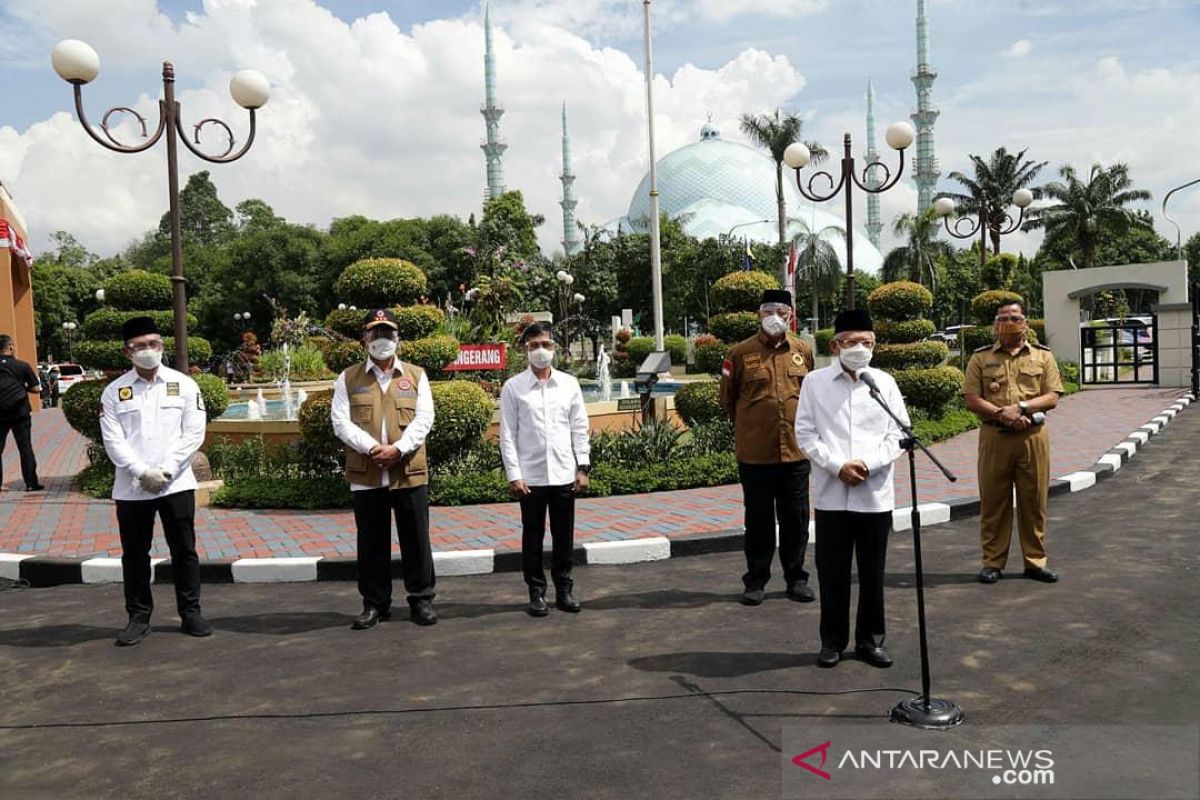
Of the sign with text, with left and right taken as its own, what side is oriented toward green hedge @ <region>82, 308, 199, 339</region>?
right

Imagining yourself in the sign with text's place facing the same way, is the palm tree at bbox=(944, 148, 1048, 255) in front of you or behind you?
behind

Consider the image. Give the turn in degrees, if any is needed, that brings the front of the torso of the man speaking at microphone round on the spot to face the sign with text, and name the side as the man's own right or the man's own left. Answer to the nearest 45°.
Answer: approximately 135° to the man's own right

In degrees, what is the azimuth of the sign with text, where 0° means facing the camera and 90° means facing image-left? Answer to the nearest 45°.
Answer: approximately 0°

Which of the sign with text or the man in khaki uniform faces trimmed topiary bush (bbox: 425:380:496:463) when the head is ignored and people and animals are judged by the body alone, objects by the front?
the sign with text

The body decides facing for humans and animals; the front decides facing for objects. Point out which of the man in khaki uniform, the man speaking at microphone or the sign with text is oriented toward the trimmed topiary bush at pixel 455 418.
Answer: the sign with text

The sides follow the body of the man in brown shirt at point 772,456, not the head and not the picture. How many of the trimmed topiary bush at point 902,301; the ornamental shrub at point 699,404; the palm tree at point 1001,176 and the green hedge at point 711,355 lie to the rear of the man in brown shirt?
4

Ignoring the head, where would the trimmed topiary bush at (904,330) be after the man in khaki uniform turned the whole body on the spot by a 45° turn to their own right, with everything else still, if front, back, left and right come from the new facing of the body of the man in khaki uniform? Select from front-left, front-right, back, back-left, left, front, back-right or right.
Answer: back-right

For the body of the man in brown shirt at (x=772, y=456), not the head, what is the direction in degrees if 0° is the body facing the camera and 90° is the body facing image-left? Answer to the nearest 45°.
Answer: approximately 0°

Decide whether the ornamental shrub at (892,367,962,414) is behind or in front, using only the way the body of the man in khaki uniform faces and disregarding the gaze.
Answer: behind
